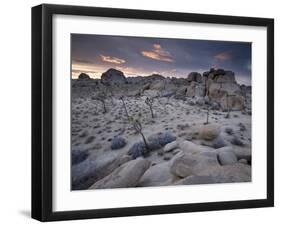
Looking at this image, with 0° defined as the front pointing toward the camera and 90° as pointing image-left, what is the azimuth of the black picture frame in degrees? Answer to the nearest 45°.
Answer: approximately 315°
